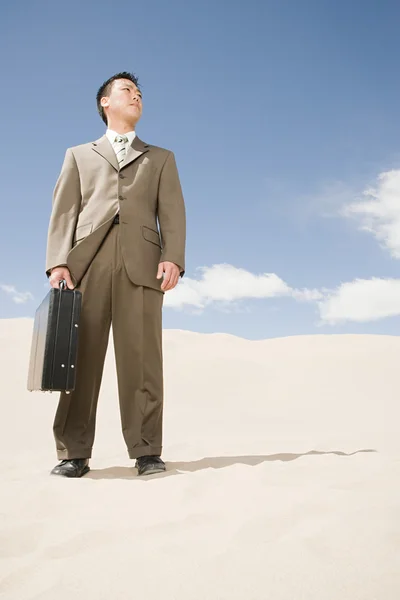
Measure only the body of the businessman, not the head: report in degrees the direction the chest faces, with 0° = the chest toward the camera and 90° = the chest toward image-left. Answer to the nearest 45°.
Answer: approximately 0°
